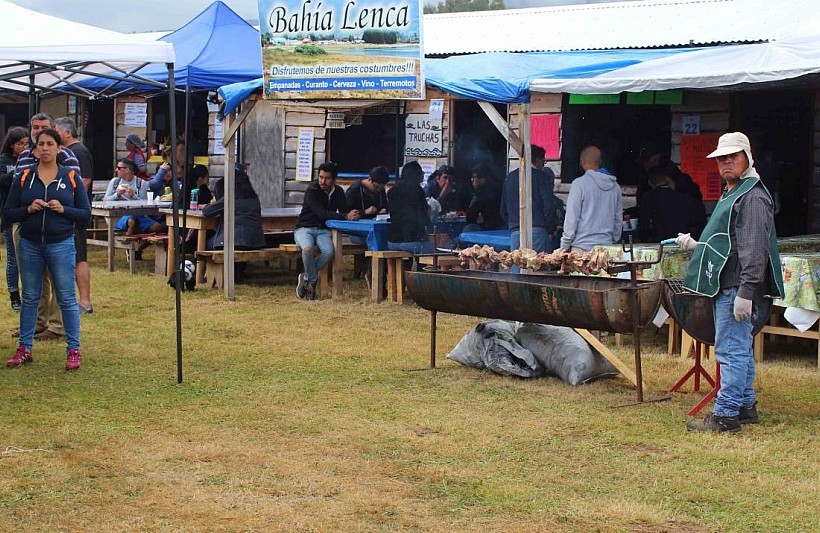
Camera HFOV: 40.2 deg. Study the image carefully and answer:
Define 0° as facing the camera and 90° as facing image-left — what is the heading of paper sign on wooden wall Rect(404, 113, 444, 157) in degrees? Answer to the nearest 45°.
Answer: approximately 0°

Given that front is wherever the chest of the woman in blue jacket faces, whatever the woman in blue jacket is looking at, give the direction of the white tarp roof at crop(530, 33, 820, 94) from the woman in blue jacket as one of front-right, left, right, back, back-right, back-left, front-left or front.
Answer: left

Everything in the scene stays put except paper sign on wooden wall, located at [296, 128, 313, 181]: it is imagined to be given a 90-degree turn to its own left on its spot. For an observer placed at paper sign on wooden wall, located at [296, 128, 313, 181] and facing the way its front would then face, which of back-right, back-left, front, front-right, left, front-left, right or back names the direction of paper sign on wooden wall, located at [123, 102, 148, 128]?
back-left

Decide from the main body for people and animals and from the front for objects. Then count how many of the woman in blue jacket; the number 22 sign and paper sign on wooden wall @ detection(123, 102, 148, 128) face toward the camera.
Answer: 3

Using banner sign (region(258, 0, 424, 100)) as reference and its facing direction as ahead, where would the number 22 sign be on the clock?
The number 22 sign is roughly at 8 o'clock from the banner sign.
